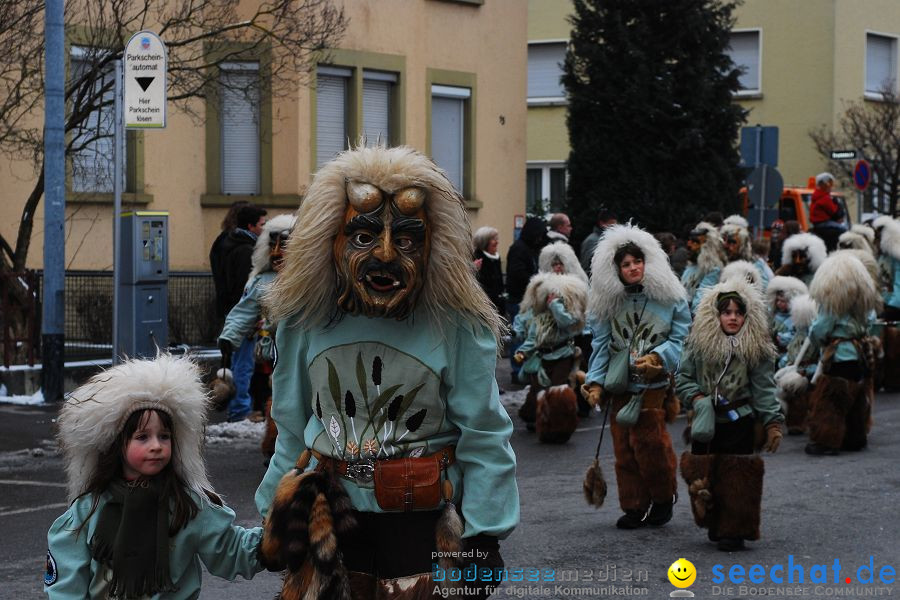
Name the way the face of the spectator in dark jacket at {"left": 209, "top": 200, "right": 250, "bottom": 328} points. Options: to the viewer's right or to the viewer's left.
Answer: to the viewer's right

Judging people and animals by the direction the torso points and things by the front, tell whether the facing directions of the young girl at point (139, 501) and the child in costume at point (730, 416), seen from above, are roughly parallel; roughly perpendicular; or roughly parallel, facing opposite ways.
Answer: roughly parallel

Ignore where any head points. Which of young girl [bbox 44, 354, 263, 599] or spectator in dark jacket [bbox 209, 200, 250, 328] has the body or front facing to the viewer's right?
the spectator in dark jacket

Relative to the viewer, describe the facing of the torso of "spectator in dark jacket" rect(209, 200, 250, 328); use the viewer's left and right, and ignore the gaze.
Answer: facing to the right of the viewer

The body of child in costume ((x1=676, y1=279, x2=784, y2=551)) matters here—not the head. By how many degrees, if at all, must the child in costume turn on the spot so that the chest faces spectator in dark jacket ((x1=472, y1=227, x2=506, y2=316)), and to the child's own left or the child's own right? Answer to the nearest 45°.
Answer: approximately 180°

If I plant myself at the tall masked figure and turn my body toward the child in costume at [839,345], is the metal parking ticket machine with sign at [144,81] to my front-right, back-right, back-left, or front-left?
front-left

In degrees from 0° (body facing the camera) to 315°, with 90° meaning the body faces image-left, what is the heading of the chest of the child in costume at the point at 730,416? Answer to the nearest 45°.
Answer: approximately 0°

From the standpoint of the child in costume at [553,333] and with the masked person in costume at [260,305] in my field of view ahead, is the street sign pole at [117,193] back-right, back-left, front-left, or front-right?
front-right

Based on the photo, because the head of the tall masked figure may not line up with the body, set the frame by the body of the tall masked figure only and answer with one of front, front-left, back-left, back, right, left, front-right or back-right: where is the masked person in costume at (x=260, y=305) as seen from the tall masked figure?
back

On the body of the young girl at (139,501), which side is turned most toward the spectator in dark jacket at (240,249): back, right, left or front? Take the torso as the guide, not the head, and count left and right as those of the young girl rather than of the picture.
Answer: back
